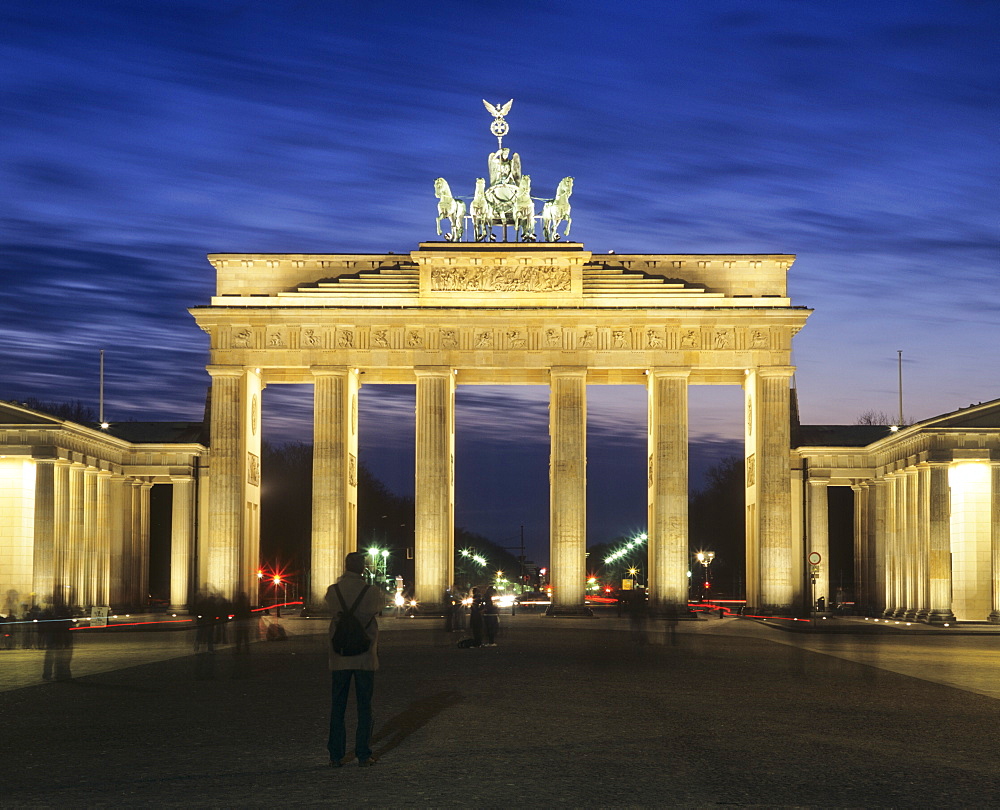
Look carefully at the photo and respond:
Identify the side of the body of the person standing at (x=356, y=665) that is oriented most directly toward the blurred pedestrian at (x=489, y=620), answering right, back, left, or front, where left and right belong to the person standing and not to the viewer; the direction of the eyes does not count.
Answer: front

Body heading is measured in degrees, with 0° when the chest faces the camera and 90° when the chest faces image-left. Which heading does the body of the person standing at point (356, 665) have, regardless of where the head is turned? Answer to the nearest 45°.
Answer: approximately 180°

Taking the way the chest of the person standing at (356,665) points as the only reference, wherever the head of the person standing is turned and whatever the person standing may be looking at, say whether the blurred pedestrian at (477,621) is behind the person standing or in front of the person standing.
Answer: in front
